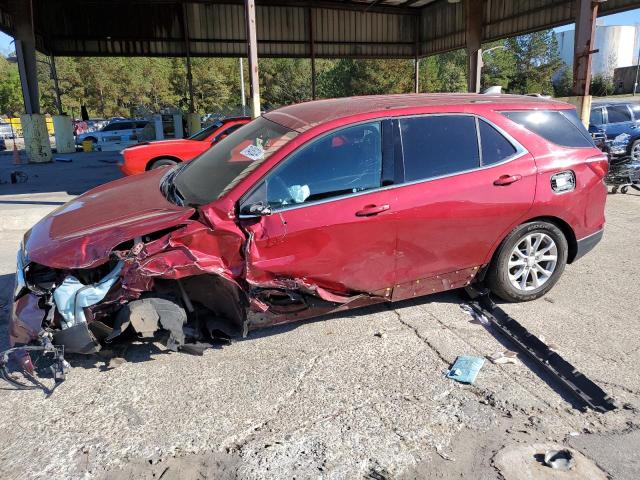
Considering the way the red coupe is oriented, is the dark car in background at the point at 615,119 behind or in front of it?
behind

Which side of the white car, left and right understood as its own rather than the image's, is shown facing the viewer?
left

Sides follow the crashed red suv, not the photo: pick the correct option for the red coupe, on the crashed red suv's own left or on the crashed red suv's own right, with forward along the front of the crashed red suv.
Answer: on the crashed red suv's own right

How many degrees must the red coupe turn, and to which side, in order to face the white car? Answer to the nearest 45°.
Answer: approximately 90° to its right

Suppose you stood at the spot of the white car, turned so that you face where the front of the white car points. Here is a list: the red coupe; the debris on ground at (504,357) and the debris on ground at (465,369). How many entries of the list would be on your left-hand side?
3

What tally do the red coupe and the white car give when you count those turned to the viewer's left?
2

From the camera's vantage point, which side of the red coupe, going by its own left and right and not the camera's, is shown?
left

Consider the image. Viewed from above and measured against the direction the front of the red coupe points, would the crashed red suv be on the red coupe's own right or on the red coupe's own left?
on the red coupe's own left
